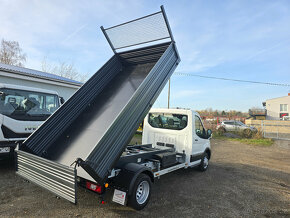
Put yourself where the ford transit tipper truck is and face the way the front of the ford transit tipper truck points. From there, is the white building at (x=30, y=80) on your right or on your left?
on your left

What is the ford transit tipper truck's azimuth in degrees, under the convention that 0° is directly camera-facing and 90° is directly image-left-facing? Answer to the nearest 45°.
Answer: approximately 225°

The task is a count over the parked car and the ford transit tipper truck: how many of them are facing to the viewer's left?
0

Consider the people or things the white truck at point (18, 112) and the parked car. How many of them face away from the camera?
0

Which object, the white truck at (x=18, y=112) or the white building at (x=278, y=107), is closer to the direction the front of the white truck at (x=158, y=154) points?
the white building

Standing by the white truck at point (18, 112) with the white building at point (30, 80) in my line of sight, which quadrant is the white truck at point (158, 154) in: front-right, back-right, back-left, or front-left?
back-right

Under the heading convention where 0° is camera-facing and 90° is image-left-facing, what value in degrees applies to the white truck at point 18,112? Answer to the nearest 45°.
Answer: approximately 315°

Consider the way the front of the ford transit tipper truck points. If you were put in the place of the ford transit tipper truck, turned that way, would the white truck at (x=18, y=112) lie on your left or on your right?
on your left

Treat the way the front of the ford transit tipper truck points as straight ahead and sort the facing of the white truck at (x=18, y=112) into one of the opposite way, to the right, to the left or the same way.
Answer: to the right

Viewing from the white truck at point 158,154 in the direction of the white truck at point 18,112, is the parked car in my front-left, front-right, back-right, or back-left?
back-right

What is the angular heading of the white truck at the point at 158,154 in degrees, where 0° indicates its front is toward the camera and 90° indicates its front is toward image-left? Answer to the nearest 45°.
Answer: approximately 225°

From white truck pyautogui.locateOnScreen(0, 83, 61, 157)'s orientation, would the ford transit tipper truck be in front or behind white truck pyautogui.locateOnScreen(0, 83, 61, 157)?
in front

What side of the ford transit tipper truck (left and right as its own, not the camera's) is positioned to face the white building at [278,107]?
front

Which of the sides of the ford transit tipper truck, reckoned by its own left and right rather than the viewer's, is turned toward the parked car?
front

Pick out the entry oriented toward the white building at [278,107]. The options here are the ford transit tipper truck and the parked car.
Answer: the ford transit tipper truck
